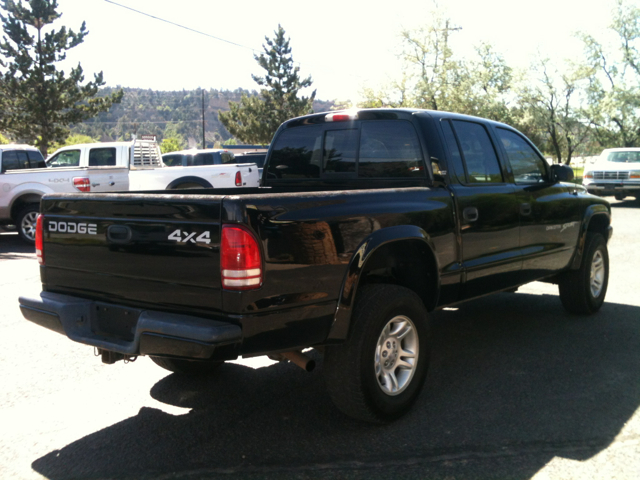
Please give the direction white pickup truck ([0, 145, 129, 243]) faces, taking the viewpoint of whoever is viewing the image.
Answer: facing away from the viewer and to the left of the viewer

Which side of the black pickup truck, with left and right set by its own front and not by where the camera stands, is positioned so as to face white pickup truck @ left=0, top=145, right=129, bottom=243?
left

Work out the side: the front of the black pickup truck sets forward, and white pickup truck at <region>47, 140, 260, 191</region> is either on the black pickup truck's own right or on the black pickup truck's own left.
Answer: on the black pickup truck's own left

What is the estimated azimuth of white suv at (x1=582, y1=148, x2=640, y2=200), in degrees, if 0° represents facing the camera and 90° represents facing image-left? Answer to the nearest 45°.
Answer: approximately 45°

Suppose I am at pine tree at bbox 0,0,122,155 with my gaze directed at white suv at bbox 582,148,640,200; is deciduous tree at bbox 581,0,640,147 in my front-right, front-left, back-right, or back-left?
front-left

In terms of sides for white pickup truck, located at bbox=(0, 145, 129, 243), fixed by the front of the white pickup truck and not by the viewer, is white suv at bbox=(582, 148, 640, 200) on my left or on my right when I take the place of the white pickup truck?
on my right

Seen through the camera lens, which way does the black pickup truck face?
facing away from the viewer and to the right of the viewer

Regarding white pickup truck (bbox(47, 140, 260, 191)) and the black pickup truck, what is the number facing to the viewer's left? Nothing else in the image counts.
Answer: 1

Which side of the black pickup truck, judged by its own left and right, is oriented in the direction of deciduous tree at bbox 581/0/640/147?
front

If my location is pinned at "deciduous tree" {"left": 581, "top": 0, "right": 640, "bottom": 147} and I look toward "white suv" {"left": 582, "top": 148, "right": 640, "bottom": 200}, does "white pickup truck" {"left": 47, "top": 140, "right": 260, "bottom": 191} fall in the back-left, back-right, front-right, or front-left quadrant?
front-right

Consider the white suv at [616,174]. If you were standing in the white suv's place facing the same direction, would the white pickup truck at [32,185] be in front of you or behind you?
in front

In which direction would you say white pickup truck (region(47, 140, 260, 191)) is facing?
to the viewer's left
